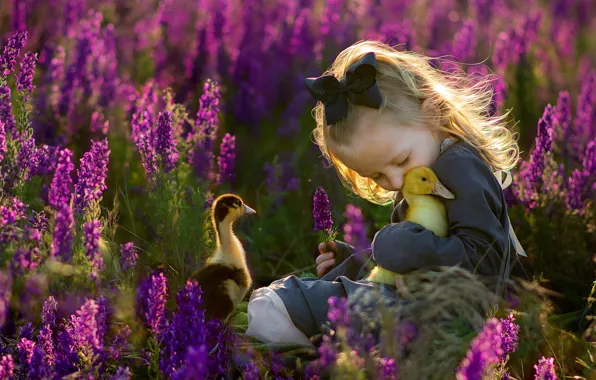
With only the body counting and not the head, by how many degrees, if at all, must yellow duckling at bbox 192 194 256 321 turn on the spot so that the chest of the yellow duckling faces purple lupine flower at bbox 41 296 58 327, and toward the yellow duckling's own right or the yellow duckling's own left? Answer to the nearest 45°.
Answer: approximately 135° to the yellow duckling's own right

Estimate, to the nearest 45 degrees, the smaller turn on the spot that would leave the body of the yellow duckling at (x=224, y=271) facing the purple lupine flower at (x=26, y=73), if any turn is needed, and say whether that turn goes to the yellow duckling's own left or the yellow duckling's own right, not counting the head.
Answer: approximately 135° to the yellow duckling's own left

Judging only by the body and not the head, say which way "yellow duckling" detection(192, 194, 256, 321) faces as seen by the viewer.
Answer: to the viewer's right

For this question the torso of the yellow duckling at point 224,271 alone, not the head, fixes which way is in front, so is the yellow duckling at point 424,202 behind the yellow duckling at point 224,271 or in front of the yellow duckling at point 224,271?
in front

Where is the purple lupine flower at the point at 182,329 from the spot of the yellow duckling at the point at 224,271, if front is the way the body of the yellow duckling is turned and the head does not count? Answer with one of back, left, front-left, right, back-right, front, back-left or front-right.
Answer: right

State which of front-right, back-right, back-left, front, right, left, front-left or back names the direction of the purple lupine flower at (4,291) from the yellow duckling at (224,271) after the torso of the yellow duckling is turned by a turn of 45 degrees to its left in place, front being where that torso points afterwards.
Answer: back

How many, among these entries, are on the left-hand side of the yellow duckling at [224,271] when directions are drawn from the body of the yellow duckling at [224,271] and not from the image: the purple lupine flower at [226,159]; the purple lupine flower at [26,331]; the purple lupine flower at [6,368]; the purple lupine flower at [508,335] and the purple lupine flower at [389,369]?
1

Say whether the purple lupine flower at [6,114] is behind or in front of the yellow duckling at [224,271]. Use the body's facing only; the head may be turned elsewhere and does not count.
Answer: behind

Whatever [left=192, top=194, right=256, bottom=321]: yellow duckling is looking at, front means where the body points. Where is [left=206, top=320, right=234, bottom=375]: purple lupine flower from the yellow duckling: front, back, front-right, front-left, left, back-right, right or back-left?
right

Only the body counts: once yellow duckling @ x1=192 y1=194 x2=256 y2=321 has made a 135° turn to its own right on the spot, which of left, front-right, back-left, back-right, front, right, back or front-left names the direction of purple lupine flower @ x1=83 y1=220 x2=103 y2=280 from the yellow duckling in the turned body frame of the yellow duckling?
front

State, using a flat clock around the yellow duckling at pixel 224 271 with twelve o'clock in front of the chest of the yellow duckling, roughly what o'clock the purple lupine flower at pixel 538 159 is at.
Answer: The purple lupine flower is roughly at 11 o'clock from the yellow duckling.

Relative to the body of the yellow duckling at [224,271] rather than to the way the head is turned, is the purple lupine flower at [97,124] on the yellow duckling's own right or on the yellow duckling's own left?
on the yellow duckling's own left

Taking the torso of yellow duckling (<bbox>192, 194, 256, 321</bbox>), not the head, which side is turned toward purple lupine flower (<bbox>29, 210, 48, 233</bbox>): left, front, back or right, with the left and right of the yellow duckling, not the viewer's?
back
